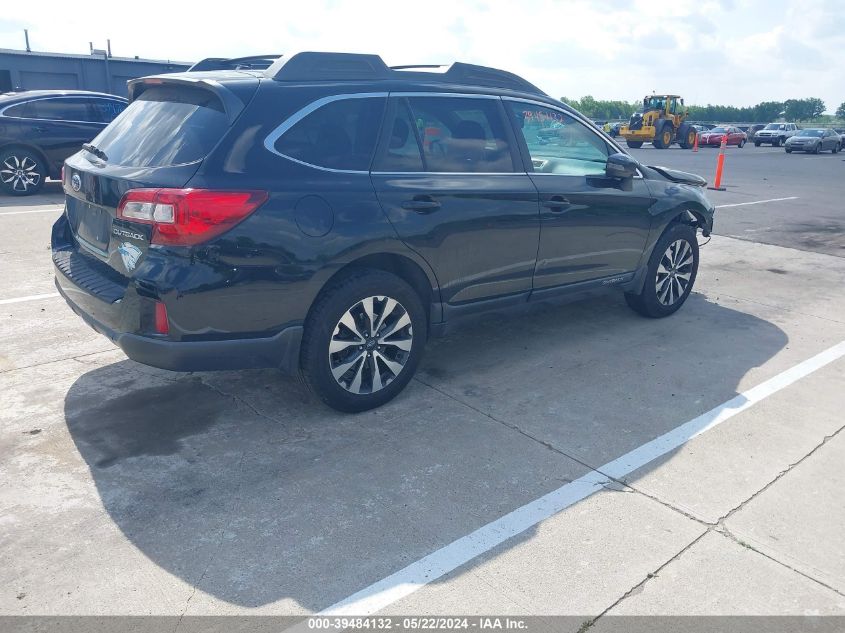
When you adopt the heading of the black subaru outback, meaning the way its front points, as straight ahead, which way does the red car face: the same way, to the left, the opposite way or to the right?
the opposite way

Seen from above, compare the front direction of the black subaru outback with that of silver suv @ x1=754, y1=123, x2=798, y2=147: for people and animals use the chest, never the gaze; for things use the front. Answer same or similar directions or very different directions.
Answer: very different directions

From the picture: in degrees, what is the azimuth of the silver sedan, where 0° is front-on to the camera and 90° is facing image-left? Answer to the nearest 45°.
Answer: approximately 45°

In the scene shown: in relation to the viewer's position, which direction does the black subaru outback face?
facing away from the viewer and to the right of the viewer

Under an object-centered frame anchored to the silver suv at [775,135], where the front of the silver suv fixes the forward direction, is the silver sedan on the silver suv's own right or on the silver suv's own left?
on the silver suv's own left
